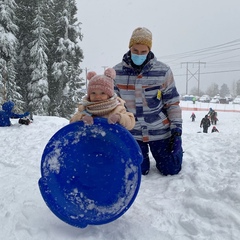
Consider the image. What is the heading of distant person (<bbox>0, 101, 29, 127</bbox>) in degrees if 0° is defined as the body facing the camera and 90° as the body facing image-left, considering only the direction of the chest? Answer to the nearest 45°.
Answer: approximately 270°
